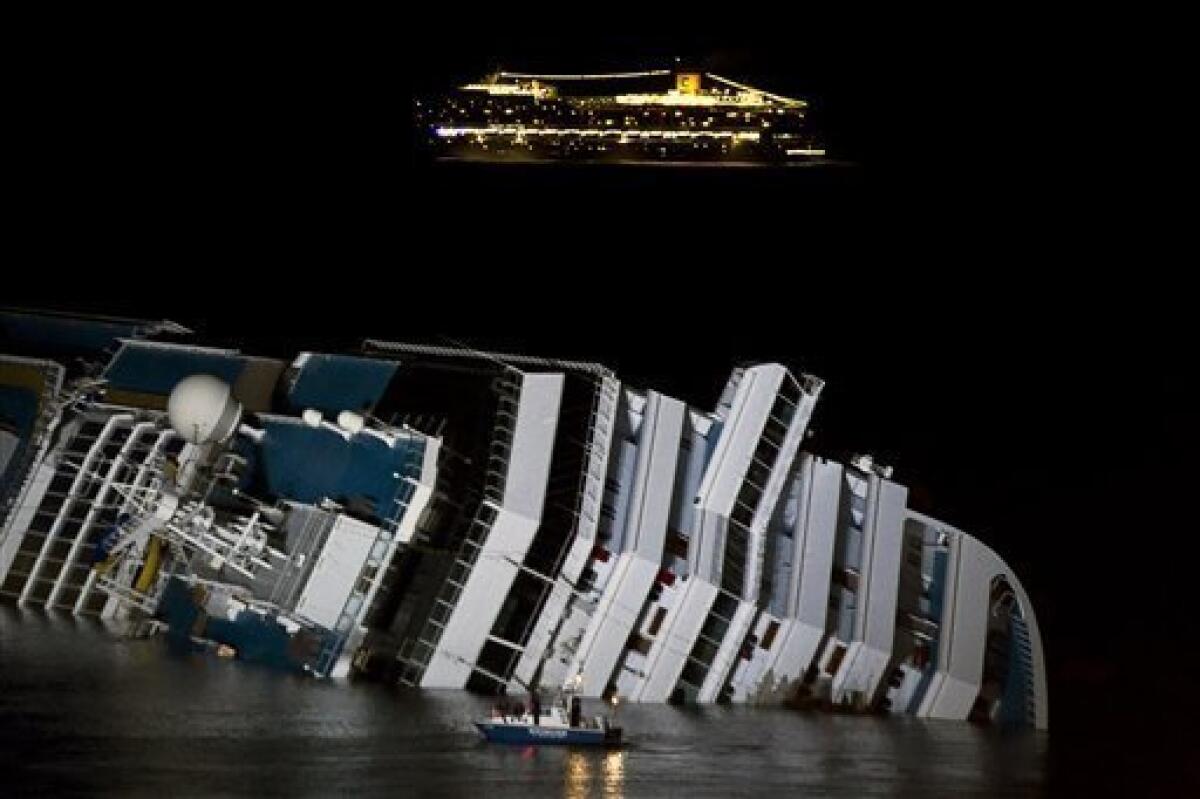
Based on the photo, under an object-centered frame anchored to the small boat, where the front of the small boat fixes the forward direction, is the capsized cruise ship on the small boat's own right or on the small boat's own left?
on the small boat's own right

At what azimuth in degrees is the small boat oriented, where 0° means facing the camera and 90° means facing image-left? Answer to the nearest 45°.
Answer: approximately 90°
